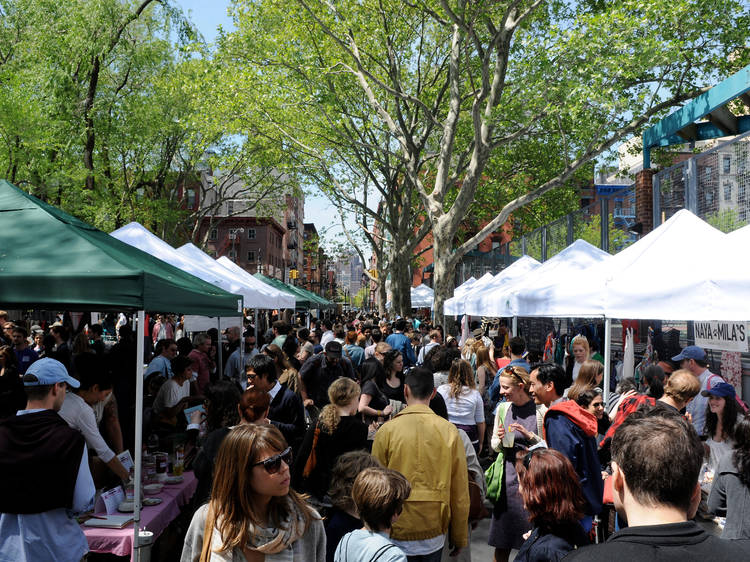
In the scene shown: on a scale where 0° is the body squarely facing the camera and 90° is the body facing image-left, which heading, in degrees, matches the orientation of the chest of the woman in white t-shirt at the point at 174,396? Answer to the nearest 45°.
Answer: approximately 270°

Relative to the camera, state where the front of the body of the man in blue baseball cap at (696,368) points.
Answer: to the viewer's left

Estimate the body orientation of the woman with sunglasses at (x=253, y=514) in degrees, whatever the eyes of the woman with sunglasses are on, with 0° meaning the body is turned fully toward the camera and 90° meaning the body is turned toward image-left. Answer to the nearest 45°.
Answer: approximately 315°

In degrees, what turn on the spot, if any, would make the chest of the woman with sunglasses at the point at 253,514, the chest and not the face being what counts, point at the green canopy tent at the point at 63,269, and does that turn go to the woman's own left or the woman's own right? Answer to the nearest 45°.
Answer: approximately 180°

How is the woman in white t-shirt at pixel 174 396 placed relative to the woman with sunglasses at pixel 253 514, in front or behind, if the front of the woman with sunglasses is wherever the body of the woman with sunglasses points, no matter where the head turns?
behind

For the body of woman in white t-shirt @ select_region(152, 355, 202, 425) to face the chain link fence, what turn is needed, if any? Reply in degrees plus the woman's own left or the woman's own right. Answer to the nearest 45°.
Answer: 0° — they already face it
